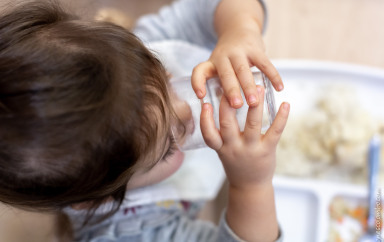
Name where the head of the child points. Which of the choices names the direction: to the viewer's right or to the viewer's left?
to the viewer's right

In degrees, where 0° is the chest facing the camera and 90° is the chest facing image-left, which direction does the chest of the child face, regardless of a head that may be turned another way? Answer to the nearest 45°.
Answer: approximately 270°
